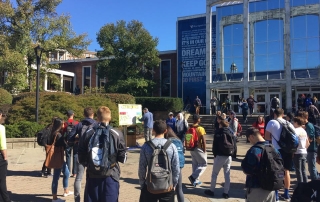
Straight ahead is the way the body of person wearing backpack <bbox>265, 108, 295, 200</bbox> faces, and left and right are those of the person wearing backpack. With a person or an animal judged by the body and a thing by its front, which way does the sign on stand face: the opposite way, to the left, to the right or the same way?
the opposite way

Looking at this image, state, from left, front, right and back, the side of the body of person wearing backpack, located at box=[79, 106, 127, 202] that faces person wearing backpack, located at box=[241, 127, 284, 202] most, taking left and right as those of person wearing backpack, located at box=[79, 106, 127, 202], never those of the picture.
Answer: right

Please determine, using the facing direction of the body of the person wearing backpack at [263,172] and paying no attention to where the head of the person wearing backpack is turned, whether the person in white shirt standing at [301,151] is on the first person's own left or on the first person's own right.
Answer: on the first person's own right

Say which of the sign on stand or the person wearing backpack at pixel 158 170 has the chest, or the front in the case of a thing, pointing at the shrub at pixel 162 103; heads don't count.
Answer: the person wearing backpack

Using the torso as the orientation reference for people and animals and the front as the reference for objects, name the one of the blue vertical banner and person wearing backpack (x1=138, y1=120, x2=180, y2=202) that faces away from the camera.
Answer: the person wearing backpack

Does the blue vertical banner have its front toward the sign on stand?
yes

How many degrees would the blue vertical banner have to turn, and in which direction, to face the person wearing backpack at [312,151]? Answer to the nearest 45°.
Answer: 0° — it already faces them

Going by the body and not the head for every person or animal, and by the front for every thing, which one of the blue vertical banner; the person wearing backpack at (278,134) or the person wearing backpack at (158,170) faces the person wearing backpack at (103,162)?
the blue vertical banner

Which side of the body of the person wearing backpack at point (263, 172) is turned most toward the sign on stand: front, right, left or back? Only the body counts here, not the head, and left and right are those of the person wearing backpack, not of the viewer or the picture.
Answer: front

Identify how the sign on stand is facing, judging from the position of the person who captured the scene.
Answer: facing the viewer

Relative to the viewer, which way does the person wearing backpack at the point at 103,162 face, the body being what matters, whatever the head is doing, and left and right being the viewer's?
facing away from the viewer

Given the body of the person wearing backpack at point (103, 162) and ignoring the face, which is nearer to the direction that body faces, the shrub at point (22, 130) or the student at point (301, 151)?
the shrub

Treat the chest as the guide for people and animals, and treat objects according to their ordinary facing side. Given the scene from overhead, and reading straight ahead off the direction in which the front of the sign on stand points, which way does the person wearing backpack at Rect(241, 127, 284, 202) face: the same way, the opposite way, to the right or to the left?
the opposite way

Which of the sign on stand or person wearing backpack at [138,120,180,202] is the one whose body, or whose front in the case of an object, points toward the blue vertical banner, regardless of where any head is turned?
the person wearing backpack

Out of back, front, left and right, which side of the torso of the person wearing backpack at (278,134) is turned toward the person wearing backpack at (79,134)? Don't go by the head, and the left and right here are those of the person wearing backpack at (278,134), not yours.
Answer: left

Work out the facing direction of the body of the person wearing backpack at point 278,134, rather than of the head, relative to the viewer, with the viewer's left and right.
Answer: facing away from the viewer and to the left of the viewer

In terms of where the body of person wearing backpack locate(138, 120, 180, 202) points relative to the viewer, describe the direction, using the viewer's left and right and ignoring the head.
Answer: facing away from the viewer

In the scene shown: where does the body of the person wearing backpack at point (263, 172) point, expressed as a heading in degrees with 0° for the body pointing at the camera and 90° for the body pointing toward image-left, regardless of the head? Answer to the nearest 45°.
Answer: approximately 135°

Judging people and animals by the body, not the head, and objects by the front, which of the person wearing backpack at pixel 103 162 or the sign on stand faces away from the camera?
the person wearing backpack
